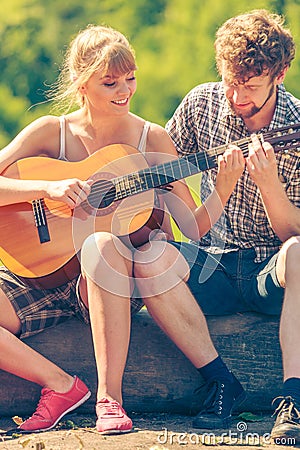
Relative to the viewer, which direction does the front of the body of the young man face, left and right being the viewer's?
facing the viewer

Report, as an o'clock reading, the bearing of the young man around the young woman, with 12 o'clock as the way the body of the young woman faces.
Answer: The young man is roughly at 9 o'clock from the young woman.

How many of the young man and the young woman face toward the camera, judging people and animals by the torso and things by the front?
2

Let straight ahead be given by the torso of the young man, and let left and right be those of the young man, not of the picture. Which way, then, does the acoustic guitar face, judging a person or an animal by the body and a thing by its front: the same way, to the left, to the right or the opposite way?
the same way

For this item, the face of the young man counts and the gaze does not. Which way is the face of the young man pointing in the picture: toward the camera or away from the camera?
toward the camera

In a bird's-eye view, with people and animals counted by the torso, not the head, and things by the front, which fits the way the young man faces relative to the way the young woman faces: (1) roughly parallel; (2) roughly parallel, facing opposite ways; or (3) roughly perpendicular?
roughly parallel

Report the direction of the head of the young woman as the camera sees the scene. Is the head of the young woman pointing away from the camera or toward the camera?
toward the camera

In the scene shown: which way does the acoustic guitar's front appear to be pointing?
toward the camera

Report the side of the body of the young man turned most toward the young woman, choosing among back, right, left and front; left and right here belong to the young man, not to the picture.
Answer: right
